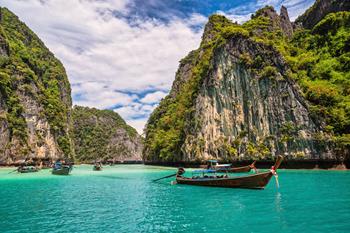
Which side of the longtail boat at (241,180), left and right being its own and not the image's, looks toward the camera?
right
